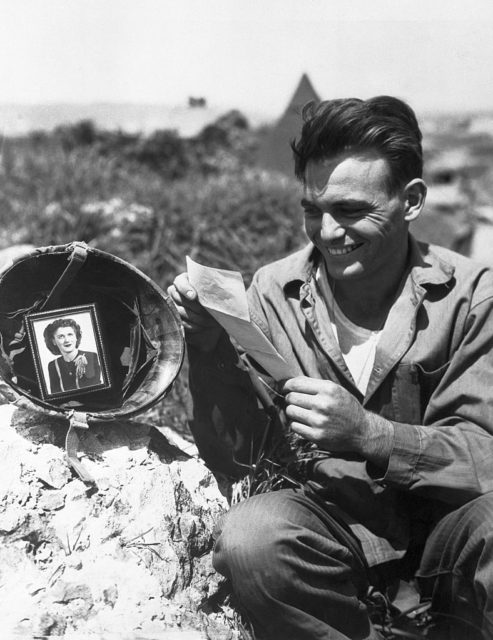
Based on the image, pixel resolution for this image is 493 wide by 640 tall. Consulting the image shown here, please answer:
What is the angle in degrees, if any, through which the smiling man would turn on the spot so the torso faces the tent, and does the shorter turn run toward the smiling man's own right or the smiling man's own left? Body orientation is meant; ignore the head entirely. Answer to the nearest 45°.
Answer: approximately 135° to the smiling man's own right

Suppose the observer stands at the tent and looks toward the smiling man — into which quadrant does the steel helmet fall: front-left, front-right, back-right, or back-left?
front-right

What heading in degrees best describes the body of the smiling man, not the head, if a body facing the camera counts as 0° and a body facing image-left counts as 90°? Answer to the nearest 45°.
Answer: approximately 45°

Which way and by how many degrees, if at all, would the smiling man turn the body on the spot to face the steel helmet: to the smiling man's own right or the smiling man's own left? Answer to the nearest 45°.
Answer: approximately 45° to the smiling man's own right

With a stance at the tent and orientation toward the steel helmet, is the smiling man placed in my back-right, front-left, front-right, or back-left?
front-left

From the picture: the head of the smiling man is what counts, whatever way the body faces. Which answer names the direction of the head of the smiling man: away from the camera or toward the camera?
toward the camera

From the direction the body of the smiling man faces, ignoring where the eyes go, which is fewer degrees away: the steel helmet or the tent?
the steel helmet
